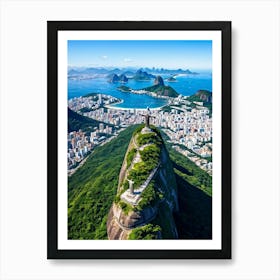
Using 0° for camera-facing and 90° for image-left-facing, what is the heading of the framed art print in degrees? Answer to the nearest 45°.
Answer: approximately 0°
